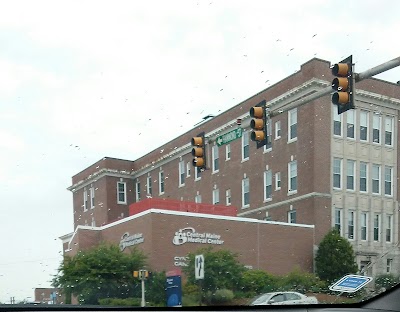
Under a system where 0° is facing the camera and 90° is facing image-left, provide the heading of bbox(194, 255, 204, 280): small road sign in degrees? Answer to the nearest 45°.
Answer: approximately 0°

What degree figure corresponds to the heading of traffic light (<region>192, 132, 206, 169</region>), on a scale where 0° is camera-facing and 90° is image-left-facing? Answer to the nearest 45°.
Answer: approximately 45°
